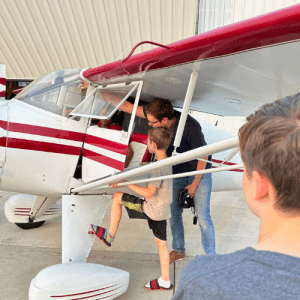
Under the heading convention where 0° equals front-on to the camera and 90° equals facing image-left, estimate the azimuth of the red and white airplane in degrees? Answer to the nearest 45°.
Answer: approximately 45°

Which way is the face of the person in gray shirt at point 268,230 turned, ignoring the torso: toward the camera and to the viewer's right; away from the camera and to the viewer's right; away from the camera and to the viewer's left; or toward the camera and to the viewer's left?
away from the camera and to the viewer's left

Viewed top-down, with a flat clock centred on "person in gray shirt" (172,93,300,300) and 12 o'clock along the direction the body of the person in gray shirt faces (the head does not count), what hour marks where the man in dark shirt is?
The man in dark shirt is roughly at 1 o'clock from the person in gray shirt.

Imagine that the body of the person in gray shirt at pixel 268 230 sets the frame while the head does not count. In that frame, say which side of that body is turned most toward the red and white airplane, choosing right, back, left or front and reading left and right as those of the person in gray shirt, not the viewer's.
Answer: front

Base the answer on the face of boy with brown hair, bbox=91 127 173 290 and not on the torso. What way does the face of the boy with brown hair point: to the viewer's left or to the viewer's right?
to the viewer's left

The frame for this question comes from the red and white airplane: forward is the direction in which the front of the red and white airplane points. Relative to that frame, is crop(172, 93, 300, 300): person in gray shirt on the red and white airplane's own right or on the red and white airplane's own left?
on the red and white airplane's own left

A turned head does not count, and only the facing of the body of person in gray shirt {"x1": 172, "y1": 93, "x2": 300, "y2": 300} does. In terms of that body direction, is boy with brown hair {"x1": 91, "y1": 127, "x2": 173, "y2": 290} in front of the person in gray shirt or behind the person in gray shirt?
in front

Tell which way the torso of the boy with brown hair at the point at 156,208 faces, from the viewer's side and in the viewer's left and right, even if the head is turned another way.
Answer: facing to the left of the viewer

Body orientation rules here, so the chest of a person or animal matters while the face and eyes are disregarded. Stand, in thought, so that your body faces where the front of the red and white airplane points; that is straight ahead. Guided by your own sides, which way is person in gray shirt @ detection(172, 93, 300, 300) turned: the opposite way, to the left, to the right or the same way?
to the right

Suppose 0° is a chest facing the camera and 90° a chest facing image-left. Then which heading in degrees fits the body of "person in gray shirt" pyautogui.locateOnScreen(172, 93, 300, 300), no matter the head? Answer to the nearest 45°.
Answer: approximately 135°

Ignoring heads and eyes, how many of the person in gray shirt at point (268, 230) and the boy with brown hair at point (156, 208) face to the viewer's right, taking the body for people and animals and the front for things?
0

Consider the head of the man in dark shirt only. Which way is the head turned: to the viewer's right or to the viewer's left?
to the viewer's left

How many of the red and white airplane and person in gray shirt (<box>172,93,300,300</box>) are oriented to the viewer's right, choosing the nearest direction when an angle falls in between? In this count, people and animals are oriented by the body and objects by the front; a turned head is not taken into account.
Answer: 0
